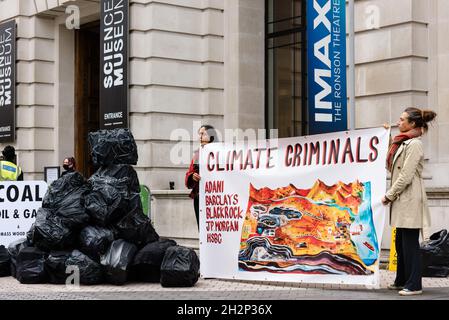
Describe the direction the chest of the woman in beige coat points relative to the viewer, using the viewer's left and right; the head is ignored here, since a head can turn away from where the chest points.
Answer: facing to the left of the viewer

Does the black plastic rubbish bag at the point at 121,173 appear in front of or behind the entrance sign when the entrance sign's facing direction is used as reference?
in front

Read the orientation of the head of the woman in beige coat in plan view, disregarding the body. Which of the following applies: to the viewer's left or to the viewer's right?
to the viewer's left

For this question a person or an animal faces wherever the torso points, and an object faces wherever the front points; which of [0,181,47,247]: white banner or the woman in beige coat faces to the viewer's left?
the woman in beige coat

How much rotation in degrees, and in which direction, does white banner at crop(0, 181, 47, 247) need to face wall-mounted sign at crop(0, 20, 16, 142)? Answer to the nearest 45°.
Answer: approximately 180°

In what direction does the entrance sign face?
toward the camera

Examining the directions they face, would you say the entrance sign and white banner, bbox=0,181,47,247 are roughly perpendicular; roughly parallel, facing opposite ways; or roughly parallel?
roughly parallel

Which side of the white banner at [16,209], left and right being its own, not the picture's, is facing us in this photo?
front

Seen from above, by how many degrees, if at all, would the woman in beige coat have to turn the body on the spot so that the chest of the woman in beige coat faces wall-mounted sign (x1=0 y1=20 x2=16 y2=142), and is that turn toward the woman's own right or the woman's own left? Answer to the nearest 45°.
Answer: approximately 45° to the woman's own right

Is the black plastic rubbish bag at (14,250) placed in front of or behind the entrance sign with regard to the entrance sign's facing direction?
in front

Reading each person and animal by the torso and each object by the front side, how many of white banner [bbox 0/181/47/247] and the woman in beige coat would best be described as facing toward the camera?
1

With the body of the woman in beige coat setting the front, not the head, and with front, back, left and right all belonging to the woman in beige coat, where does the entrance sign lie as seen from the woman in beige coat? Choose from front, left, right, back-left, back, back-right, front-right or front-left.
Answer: front-right

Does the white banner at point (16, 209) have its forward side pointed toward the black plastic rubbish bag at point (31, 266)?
yes

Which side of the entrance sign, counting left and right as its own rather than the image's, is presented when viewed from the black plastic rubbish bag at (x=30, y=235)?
front

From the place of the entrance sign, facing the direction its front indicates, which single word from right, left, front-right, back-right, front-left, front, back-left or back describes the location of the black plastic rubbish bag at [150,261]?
front
